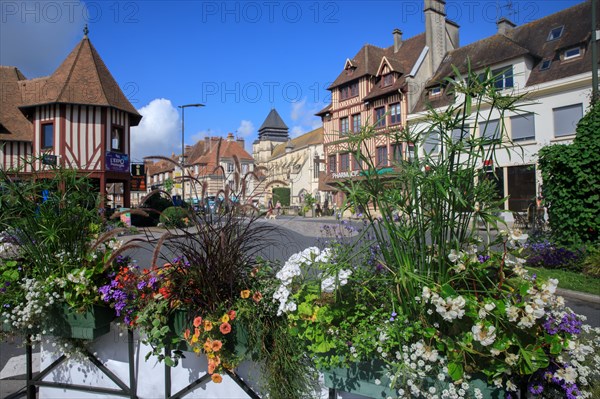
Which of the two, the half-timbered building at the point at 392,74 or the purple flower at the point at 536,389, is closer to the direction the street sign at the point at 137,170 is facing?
the purple flower

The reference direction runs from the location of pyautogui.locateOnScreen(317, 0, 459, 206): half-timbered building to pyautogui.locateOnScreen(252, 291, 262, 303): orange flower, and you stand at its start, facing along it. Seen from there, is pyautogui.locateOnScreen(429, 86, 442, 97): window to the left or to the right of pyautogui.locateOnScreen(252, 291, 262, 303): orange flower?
left

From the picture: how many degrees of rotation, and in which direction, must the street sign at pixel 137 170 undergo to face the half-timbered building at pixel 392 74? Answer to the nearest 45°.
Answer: approximately 90° to its left

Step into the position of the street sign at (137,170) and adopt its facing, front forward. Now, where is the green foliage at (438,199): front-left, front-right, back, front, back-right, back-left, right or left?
front

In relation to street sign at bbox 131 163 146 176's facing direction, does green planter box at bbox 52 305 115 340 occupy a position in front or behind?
in front

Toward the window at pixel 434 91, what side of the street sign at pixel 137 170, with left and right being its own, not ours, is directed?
left

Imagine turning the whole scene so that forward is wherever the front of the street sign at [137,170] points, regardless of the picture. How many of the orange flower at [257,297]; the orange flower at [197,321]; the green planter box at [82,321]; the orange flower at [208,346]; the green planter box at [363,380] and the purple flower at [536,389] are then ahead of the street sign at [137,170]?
6

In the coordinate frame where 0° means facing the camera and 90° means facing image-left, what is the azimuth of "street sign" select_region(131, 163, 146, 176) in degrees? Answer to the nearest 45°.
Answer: approximately 0°

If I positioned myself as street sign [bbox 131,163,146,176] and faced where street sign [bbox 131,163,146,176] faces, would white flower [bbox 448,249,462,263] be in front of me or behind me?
in front

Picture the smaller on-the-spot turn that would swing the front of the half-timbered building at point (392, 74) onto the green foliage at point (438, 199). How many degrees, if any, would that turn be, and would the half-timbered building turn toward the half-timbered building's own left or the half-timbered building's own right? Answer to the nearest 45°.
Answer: approximately 45° to the half-timbered building's own left

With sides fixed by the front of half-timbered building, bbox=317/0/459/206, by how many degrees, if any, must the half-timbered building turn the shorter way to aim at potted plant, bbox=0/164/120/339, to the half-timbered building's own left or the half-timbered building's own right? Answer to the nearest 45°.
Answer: approximately 45° to the half-timbered building's own left

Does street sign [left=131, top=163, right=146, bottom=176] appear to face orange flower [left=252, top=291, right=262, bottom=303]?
yes

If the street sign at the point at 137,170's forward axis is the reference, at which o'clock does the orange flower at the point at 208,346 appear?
The orange flower is roughly at 12 o'clock from the street sign.

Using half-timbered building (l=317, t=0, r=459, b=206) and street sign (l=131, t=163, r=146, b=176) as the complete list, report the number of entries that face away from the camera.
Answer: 0

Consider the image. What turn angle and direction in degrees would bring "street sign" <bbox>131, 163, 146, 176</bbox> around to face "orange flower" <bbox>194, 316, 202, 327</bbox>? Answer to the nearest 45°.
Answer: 0° — it already faces it

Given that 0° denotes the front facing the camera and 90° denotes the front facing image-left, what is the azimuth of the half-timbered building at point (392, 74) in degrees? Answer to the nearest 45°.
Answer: approximately 45°

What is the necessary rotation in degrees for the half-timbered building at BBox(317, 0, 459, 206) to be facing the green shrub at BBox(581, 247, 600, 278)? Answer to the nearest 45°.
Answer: approximately 45° to its left

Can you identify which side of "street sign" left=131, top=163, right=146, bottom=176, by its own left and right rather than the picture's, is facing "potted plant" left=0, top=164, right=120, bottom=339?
front
